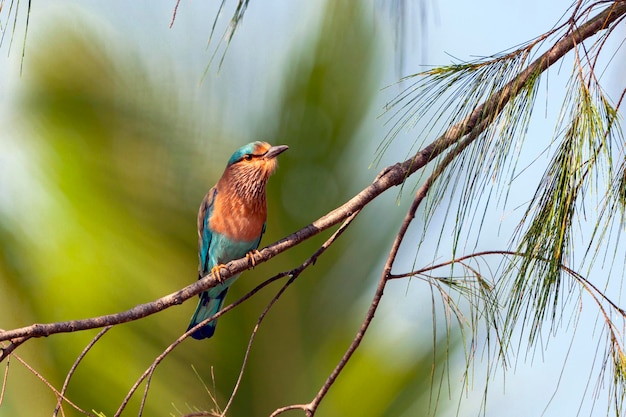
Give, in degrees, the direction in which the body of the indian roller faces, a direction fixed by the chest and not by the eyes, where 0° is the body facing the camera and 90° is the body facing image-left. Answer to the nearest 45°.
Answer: approximately 315°
